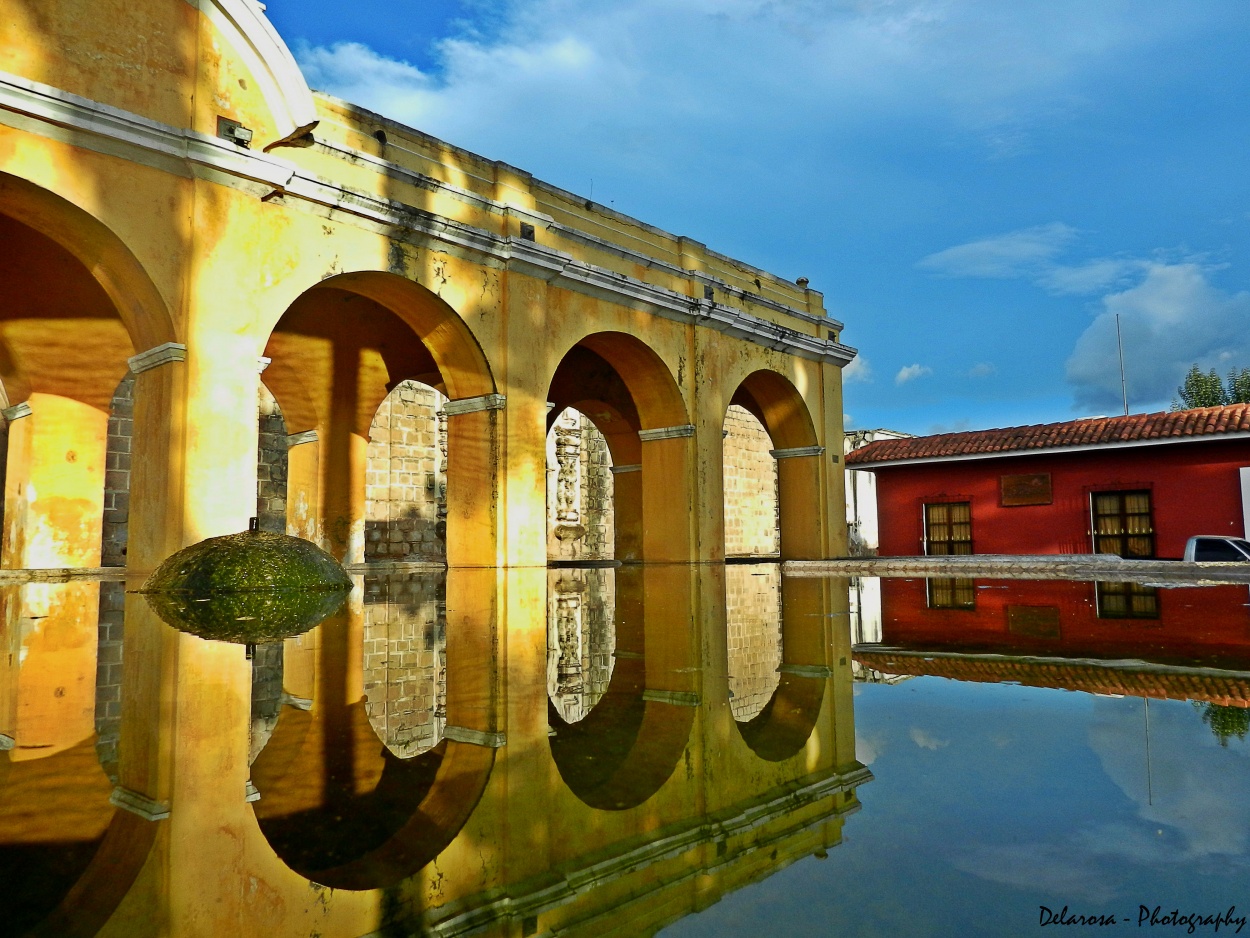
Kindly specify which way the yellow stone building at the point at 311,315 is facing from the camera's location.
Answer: facing the viewer and to the right of the viewer

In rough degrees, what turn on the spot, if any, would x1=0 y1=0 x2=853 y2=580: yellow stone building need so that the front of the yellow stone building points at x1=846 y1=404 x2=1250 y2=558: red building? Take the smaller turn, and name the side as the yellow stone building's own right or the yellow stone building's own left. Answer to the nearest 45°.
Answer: approximately 45° to the yellow stone building's own left

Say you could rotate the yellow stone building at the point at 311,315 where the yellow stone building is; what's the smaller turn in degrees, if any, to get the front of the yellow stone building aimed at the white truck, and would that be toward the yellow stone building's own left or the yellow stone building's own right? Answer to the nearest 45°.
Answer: approximately 45° to the yellow stone building's own left
